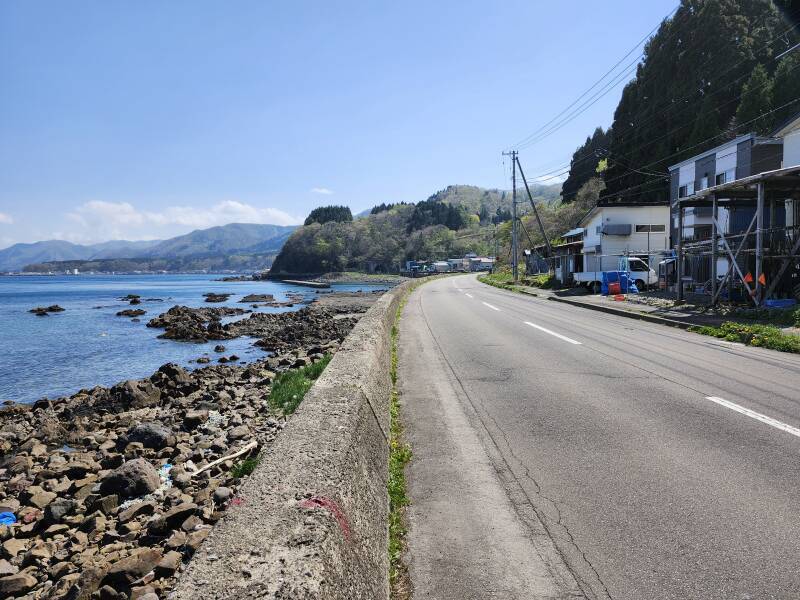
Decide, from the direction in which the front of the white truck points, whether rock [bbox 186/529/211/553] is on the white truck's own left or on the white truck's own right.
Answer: on the white truck's own right

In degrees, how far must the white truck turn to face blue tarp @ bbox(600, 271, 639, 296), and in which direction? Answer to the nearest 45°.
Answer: approximately 90° to its right

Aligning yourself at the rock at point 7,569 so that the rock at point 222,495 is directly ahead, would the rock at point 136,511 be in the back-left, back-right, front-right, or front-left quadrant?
front-left

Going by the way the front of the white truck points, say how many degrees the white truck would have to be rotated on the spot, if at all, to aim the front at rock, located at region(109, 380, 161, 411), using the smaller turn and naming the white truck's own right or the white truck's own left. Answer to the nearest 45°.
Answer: approximately 135° to the white truck's own right

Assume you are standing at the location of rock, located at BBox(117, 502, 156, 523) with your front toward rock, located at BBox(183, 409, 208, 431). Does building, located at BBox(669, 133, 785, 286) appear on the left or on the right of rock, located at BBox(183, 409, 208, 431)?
right

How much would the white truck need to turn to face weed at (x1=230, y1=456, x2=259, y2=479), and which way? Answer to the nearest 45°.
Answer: approximately 90° to its right

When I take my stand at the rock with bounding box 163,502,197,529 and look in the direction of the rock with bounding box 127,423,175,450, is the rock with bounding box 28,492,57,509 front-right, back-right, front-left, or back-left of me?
front-left

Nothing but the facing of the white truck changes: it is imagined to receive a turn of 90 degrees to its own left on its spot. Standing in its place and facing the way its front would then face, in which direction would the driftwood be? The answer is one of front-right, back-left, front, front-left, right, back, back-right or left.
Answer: back

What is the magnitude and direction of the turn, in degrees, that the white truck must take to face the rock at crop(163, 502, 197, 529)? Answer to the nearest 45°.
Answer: approximately 90° to its right

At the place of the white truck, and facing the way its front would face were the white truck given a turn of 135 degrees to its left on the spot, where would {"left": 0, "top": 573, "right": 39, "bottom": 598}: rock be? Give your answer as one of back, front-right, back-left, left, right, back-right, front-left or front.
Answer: back-left

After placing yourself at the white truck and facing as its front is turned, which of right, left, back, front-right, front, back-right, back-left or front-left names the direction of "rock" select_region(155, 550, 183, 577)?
right

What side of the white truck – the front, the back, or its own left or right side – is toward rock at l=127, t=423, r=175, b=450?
right

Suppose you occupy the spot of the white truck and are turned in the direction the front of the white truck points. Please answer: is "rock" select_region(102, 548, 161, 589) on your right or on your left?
on your right

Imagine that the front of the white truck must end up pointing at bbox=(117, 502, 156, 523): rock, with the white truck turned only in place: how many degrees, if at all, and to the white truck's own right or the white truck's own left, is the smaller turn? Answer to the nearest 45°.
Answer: approximately 90° to the white truck's own right

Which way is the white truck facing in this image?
to the viewer's right

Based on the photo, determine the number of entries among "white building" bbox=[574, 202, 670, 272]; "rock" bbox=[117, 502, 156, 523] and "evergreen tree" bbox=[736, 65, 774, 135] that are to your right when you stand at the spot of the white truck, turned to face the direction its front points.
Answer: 1

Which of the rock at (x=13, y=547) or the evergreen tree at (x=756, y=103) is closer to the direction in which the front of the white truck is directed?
the evergreen tree

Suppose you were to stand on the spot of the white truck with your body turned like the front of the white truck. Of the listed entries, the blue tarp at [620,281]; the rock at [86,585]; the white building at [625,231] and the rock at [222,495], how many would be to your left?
1
